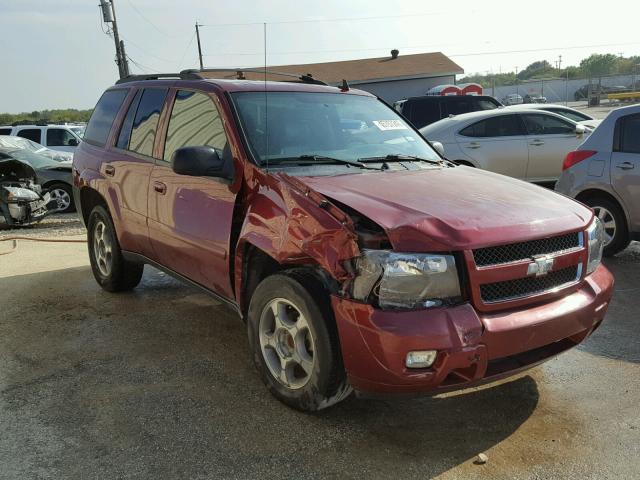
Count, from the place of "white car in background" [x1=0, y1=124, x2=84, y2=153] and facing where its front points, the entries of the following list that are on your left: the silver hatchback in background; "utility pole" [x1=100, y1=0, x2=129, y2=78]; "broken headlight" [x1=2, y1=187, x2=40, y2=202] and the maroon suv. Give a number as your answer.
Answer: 1

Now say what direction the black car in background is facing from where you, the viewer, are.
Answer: facing to the right of the viewer

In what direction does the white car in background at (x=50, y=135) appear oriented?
to the viewer's right

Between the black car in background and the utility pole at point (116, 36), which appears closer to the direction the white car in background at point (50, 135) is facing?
the black car in background

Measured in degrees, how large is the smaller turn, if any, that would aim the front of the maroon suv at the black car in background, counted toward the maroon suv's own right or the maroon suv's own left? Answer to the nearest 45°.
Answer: approximately 135° to the maroon suv's own left

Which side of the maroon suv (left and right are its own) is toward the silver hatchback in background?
left

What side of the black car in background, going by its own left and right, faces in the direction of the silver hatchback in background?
right
